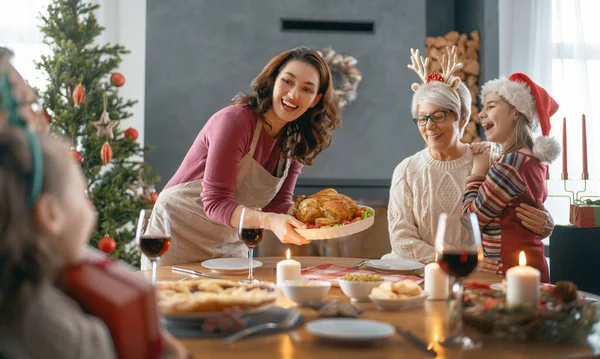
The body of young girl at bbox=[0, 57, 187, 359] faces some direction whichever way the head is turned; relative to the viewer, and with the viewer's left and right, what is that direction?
facing away from the viewer and to the right of the viewer

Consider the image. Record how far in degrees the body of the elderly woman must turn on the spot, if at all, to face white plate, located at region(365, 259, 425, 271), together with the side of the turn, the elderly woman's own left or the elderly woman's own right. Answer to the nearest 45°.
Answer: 0° — they already face it

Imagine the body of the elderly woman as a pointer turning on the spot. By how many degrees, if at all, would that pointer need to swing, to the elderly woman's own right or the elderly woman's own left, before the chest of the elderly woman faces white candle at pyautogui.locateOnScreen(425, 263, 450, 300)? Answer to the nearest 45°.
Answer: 0° — they already face it

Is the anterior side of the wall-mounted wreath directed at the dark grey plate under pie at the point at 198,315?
yes

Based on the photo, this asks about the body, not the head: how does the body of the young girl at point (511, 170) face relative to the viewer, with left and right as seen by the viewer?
facing to the left of the viewer

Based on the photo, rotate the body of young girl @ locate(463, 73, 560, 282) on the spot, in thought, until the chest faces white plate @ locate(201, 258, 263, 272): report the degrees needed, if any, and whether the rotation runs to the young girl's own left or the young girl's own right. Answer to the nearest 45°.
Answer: approximately 45° to the young girl's own left
